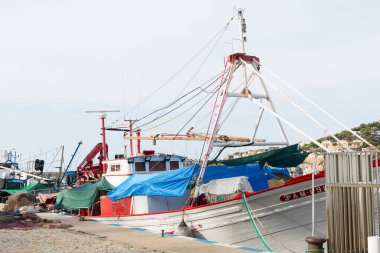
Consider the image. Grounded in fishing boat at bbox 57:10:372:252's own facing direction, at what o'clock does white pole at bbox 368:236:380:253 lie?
The white pole is roughly at 1 o'clock from the fishing boat.

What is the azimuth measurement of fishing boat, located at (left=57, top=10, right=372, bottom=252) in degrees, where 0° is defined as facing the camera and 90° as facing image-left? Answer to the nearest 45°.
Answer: approximately 315°
